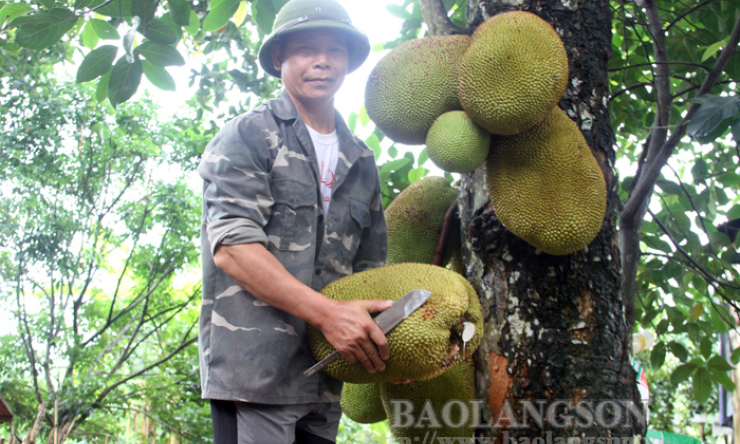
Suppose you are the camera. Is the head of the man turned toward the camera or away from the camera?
toward the camera

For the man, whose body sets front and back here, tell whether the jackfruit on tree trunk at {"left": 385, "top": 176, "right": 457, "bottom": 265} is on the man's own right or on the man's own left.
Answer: on the man's own left

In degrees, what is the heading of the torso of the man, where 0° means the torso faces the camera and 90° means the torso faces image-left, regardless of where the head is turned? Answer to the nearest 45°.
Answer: approximately 315°
